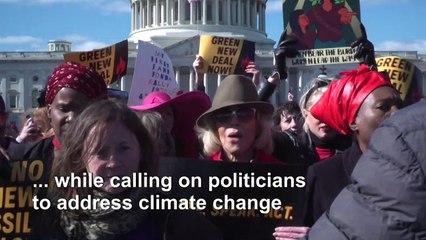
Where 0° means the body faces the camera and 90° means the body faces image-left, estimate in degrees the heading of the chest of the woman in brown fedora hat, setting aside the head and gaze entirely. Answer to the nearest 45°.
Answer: approximately 0°
